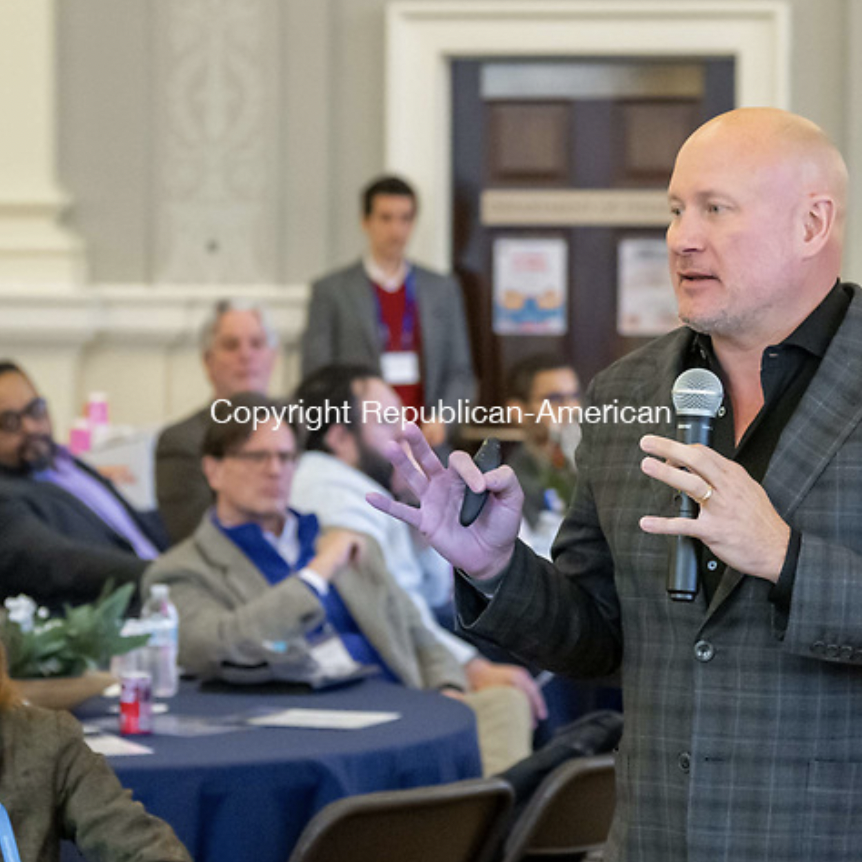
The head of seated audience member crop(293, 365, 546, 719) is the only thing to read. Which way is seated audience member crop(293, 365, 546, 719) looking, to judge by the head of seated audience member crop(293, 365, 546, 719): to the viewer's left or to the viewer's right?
to the viewer's right

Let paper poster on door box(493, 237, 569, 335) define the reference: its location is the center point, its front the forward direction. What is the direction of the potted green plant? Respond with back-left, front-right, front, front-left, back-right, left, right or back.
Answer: front

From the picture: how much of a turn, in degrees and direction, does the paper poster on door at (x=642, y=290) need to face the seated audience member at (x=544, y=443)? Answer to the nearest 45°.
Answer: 0° — it already faces them

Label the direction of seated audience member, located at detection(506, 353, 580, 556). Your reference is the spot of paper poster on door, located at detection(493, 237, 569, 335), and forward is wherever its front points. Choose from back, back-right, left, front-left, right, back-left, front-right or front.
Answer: front

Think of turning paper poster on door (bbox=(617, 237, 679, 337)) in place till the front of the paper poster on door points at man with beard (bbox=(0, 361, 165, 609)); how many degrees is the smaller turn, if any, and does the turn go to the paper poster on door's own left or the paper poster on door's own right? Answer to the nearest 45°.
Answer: approximately 45° to the paper poster on door's own right

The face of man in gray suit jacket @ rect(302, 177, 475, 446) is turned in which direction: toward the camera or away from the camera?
toward the camera

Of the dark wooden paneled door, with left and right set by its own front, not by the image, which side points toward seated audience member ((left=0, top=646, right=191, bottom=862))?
front

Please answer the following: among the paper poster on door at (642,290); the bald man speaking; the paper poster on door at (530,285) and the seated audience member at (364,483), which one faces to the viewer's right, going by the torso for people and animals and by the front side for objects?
the seated audience member

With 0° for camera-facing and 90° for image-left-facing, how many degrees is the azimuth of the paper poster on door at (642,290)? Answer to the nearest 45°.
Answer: approximately 0°

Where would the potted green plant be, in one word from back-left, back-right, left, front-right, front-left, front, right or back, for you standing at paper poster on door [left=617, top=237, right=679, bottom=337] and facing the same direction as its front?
front

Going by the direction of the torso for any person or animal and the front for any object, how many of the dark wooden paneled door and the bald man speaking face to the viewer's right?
0

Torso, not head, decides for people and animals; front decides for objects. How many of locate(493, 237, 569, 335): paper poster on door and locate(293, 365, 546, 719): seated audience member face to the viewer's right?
1

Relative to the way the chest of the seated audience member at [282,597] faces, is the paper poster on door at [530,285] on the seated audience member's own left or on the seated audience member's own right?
on the seated audience member's own left

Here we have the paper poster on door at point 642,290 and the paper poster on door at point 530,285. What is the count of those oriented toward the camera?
2

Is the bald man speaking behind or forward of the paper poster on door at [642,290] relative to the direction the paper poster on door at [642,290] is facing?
forward

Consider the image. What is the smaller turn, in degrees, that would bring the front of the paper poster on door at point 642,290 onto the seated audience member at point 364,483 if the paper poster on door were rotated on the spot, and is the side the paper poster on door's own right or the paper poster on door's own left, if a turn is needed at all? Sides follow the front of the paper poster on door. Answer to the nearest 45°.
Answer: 0° — it already faces them

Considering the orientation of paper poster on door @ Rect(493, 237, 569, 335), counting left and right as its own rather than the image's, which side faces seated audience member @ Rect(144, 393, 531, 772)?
front

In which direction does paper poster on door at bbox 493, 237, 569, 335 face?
toward the camera

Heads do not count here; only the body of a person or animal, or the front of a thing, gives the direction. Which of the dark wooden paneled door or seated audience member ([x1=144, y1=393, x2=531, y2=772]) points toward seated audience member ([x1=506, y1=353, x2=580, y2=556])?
the dark wooden paneled door
